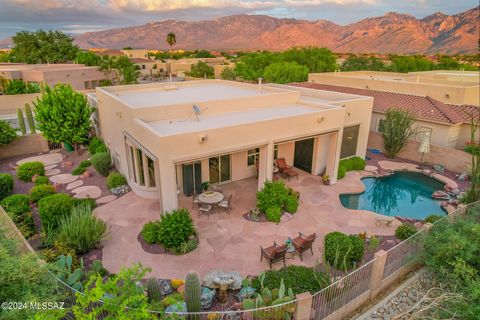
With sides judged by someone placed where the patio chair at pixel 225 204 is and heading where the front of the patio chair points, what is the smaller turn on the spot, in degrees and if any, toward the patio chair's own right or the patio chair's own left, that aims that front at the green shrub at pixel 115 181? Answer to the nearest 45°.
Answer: approximately 45° to the patio chair's own right

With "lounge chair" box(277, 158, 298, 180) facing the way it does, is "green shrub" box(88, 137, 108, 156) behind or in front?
behind

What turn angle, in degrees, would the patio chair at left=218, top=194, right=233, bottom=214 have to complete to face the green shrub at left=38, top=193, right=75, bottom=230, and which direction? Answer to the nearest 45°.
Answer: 0° — it already faces it

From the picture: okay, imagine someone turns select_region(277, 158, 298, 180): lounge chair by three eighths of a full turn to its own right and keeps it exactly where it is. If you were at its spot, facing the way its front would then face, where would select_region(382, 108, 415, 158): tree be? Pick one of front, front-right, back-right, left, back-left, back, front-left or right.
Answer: back-right

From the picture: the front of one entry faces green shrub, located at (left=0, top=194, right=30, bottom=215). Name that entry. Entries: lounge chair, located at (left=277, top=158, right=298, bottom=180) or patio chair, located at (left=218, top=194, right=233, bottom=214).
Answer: the patio chair

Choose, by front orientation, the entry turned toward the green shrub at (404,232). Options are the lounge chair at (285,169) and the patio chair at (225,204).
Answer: the lounge chair

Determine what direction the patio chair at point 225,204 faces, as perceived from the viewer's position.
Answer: facing to the left of the viewer

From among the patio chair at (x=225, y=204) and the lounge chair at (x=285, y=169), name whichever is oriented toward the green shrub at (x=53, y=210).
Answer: the patio chair

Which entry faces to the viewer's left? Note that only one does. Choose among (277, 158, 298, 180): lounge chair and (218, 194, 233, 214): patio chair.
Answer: the patio chair

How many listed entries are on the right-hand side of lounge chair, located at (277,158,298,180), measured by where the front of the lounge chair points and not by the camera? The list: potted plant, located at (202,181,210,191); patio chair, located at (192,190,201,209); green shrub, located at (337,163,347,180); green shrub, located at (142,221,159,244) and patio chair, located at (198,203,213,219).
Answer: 4

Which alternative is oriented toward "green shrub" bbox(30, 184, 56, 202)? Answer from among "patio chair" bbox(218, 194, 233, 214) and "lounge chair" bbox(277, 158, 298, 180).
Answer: the patio chair

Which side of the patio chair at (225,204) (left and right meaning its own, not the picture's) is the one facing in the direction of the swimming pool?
back

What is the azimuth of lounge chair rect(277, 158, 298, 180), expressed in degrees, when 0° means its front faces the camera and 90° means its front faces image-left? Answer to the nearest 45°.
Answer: approximately 315°

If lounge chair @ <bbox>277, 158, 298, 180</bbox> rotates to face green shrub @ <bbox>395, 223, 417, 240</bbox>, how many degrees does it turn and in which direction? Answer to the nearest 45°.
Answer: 0° — it already faces it

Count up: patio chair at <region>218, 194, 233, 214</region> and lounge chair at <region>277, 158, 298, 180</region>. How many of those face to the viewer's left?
1

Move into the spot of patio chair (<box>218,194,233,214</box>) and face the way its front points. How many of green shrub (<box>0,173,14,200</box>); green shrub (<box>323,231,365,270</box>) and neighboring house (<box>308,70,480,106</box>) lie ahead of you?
1

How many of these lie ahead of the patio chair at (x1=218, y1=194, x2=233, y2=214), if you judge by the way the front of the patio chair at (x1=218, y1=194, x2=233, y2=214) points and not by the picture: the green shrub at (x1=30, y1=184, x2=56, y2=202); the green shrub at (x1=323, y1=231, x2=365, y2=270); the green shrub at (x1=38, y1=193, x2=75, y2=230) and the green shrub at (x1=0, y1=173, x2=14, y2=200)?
3

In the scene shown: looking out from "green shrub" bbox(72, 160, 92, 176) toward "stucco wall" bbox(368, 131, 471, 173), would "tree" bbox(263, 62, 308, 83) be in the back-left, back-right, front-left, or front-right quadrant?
front-left

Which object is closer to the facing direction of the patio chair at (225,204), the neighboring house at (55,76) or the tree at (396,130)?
the neighboring house
